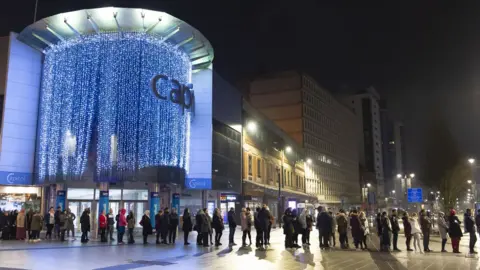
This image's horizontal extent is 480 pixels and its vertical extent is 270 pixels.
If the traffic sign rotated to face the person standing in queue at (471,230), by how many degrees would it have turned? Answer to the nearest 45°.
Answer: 0° — it already faces them

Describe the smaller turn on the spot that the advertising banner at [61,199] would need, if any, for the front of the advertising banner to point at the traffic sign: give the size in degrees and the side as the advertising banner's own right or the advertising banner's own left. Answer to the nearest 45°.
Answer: approximately 90° to the advertising banner's own left

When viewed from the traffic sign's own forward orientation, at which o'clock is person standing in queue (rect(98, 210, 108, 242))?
The person standing in queue is roughly at 1 o'clock from the traffic sign.

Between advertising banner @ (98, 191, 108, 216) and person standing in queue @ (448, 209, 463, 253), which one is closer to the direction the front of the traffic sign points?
the person standing in queue

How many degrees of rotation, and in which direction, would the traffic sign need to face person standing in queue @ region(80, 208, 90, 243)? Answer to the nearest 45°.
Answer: approximately 45° to its right

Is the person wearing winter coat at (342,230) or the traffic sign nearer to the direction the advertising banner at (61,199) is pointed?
the person wearing winter coat

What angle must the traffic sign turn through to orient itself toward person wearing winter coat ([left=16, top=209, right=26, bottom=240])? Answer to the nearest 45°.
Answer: approximately 45° to its right

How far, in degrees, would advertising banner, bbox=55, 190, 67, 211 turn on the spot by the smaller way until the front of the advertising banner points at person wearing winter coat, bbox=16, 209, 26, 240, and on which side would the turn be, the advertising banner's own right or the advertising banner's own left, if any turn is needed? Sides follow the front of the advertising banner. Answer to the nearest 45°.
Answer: approximately 45° to the advertising banner's own right

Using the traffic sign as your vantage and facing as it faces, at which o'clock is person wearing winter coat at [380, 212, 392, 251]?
The person wearing winter coat is roughly at 12 o'clock from the traffic sign.

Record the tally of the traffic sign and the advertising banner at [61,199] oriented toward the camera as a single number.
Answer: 2

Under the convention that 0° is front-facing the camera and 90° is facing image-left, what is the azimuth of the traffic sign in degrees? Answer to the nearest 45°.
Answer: approximately 0°

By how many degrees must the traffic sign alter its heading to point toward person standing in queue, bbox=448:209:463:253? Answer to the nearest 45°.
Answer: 0° — it already faces them

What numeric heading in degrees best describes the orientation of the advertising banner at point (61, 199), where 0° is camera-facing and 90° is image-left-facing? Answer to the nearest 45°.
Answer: approximately 0°

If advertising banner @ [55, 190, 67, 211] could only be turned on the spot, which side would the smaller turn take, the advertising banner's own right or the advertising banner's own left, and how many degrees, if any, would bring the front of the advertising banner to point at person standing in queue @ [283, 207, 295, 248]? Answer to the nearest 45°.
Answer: approximately 45° to the advertising banner's own left
